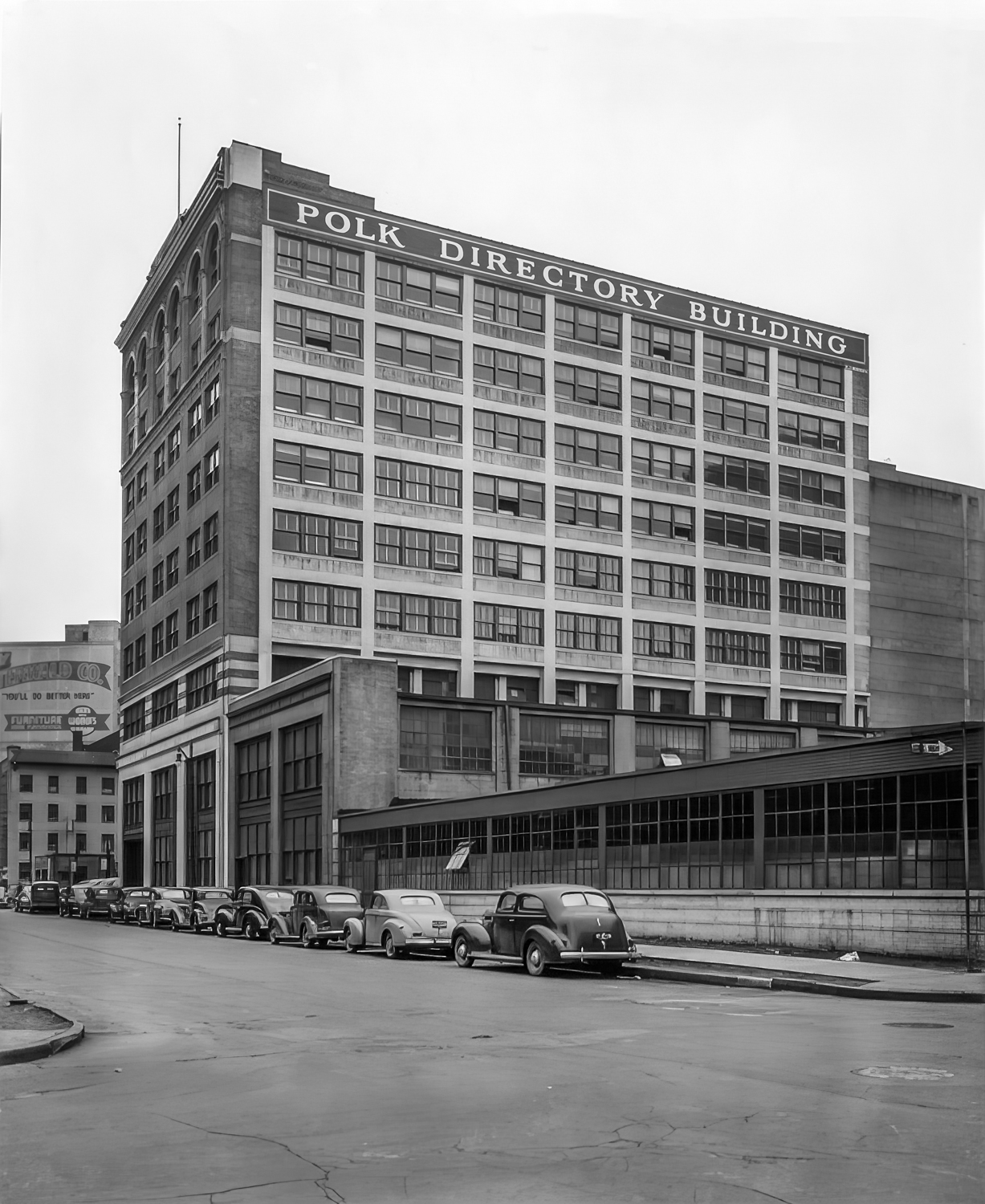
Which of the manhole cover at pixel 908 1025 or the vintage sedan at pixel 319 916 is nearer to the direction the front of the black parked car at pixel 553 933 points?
the vintage sedan

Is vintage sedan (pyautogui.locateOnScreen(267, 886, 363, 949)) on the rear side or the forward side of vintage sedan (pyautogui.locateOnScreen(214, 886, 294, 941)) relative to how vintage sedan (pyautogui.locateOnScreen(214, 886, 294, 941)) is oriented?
on the rear side

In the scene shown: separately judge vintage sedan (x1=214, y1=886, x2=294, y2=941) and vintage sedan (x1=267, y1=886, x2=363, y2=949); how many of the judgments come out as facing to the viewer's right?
0

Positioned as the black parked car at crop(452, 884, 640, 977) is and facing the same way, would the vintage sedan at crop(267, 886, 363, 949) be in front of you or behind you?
in front

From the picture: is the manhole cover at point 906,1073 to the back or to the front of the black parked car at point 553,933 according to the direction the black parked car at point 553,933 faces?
to the back

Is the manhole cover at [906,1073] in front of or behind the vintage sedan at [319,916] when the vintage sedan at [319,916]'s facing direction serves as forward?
behind

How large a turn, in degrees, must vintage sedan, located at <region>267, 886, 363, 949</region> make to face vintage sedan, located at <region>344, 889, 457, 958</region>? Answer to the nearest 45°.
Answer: approximately 135° to its left

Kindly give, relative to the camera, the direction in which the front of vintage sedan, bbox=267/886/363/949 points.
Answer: facing away from the viewer and to the left of the viewer

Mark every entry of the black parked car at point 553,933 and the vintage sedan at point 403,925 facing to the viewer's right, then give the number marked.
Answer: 0

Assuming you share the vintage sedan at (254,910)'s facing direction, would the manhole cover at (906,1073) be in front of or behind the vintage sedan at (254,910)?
behind

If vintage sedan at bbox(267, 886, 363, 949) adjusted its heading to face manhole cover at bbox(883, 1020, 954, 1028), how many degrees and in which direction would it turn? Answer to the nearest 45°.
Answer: approximately 135° to its left

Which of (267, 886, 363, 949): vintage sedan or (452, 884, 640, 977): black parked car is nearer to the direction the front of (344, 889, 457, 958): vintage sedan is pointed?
the vintage sedan

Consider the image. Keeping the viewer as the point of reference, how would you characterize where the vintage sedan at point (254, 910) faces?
facing away from the viewer and to the left of the viewer

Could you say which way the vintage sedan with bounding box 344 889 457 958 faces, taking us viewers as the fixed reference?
facing away from the viewer and to the left of the viewer
